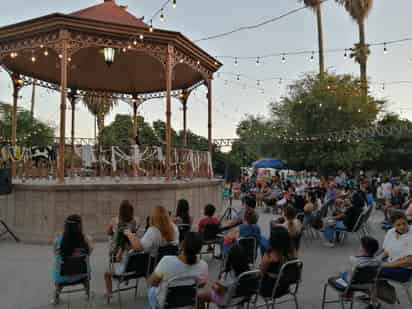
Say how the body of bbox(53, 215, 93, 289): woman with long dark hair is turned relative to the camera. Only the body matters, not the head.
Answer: away from the camera

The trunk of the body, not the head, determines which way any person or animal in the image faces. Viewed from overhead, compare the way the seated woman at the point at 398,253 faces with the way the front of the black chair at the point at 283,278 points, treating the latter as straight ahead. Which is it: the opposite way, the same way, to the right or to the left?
to the left

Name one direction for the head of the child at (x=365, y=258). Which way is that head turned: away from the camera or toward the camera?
away from the camera

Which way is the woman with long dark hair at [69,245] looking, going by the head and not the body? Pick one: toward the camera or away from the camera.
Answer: away from the camera

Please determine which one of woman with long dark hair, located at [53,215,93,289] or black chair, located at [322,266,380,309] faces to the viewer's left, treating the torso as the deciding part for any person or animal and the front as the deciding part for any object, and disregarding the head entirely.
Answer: the black chair

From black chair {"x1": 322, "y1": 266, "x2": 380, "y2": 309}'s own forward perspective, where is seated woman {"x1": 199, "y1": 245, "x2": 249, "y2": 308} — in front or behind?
in front

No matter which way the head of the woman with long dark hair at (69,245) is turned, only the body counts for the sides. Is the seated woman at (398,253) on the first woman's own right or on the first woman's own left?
on the first woman's own right

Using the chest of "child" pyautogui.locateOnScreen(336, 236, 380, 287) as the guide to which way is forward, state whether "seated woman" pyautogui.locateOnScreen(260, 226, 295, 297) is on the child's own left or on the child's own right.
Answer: on the child's own left

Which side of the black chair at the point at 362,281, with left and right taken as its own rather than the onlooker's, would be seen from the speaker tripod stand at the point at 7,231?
front

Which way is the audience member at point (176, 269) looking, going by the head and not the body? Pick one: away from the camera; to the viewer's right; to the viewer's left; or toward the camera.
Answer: away from the camera

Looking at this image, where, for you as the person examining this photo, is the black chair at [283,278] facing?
facing away from the viewer and to the left of the viewer

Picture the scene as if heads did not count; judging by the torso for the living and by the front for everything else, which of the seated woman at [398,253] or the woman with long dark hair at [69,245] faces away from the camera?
the woman with long dark hair

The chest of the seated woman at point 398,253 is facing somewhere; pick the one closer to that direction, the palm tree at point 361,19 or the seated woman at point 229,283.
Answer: the seated woman

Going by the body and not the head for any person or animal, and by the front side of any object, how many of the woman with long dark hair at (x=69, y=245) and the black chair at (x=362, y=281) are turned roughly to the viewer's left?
1

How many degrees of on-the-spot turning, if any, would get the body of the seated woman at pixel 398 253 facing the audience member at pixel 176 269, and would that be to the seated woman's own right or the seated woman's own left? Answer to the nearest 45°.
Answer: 0° — they already face them

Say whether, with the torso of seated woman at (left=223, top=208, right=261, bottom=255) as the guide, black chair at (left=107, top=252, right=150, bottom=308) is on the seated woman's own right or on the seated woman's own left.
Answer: on the seated woman's own left

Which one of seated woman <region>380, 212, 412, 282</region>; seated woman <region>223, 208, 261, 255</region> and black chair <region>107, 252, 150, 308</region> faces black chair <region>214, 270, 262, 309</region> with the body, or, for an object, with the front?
seated woman <region>380, 212, 412, 282</region>

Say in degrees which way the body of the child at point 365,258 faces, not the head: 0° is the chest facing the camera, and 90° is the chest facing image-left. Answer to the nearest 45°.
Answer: approximately 135°
